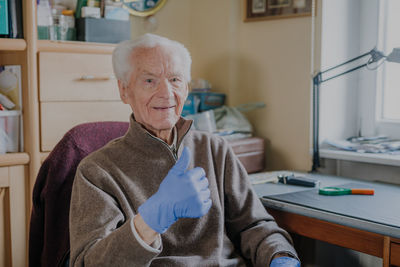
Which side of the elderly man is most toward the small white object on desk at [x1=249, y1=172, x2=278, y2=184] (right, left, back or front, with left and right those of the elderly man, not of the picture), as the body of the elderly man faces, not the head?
left

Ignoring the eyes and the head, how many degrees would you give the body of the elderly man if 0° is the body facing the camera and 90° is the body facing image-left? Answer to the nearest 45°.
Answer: approximately 315°

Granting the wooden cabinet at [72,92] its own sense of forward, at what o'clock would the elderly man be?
The elderly man is roughly at 11 o'clock from the wooden cabinet.

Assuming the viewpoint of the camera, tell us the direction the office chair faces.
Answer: facing the viewer and to the right of the viewer

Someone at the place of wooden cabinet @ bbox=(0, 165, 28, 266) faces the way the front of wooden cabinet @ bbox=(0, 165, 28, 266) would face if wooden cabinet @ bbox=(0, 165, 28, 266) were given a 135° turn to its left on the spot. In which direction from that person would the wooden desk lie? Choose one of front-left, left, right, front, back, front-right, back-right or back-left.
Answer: right

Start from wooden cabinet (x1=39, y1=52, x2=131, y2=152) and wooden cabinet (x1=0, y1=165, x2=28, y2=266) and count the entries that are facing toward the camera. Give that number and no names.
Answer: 2

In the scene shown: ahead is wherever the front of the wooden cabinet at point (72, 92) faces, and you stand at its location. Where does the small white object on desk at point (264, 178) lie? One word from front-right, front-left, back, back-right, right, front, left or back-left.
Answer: left

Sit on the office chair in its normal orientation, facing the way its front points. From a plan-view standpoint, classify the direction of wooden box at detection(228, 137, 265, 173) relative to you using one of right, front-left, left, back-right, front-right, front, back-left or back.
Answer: left

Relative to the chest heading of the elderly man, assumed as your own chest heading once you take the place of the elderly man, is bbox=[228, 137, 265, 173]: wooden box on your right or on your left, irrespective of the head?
on your left

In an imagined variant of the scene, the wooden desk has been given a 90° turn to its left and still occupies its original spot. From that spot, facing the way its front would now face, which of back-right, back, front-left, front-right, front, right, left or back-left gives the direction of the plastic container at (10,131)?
back-right

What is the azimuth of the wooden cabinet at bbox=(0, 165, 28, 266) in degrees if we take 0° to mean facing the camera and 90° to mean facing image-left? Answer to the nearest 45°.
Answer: approximately 0°
